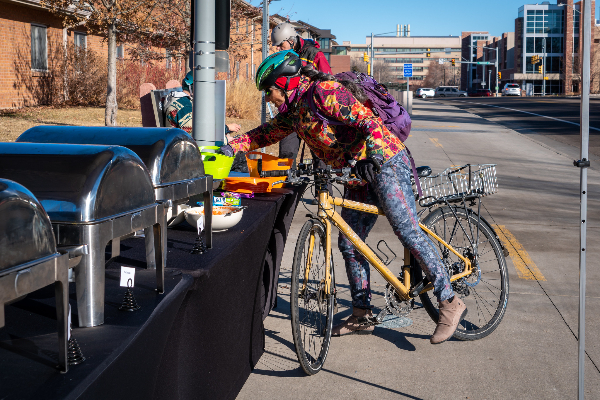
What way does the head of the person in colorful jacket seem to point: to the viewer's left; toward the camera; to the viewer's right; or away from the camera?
to the viewer's left

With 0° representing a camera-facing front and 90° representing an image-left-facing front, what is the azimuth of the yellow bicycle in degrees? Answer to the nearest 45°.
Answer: approximately 45°

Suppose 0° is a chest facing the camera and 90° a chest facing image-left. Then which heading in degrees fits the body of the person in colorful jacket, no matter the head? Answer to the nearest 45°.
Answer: approximately 90°

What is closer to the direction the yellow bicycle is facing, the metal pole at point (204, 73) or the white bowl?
the white bowl

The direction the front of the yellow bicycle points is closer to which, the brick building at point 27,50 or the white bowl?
the white bowl
